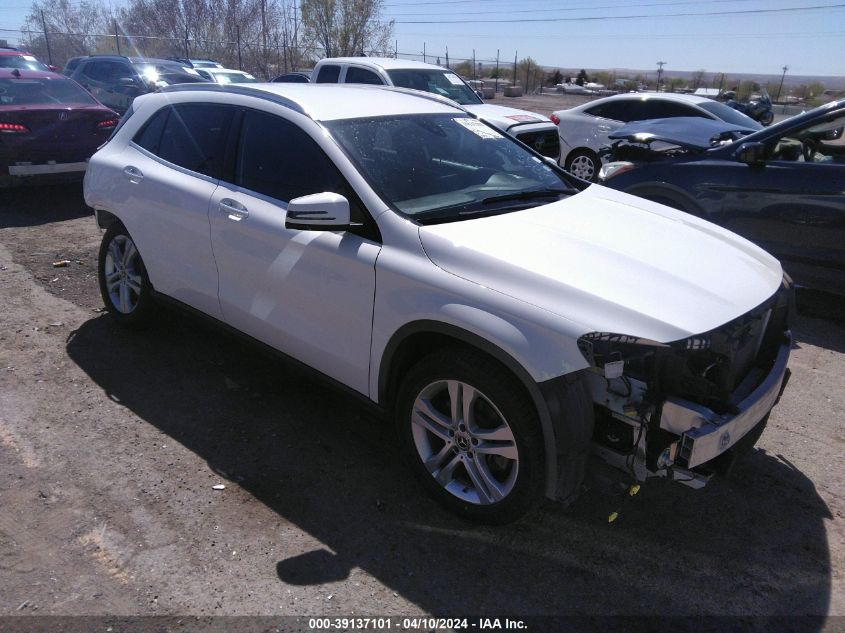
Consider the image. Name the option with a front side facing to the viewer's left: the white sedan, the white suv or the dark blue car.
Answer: the dark blue car

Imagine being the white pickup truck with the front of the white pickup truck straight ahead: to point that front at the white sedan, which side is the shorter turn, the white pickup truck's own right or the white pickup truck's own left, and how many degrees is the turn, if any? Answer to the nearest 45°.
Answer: approximately 45° to the white pickup truck's own left

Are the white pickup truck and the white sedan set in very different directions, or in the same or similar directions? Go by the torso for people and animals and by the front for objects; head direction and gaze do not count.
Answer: same or similar directions

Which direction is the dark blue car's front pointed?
to the viewer's left

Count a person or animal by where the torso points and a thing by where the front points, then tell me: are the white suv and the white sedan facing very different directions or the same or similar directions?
same or similar directions

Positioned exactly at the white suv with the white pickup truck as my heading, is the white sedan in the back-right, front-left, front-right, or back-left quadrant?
front-right

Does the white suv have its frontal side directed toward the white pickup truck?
no

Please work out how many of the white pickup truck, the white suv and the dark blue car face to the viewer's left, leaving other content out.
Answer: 1

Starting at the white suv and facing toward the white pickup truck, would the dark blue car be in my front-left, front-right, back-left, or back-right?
front-right

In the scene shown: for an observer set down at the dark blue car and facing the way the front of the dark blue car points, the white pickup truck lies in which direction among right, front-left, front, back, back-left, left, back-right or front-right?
front-right

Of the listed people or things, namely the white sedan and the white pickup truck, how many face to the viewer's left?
0

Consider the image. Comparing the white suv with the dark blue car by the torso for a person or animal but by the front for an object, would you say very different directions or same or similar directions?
very different directions

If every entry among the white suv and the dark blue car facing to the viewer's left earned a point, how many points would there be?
1

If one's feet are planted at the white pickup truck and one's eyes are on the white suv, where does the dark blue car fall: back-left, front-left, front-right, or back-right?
front-left

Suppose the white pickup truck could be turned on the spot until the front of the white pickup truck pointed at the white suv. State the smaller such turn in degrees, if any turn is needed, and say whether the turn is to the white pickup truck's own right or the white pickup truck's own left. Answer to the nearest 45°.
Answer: approximately 45° to the white pickup truck's own right

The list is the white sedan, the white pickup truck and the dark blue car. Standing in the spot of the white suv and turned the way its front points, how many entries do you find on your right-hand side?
0
